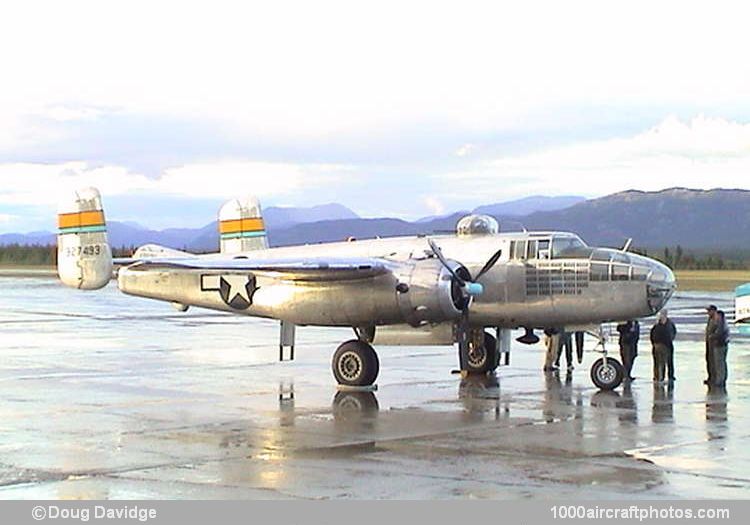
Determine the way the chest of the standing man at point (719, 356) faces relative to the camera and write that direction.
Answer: to the viewer's left

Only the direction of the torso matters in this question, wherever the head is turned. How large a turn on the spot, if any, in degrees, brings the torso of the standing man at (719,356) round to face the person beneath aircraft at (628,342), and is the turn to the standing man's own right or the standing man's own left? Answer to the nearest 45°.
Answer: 0° — they already face them

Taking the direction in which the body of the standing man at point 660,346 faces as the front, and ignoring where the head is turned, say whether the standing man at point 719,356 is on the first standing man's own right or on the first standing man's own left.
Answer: on the first standing man's own left

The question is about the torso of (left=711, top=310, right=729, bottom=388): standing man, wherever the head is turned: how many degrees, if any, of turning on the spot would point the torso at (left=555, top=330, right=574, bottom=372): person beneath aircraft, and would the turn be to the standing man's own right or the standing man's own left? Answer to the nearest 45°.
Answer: approximately 45° to the standing man's own right

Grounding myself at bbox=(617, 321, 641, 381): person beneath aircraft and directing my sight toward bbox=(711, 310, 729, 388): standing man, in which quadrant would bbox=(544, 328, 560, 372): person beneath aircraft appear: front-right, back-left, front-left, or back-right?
back-left

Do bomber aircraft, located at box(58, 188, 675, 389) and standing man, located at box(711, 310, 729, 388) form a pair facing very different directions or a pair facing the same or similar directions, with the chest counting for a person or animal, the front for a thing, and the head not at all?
very different directions
